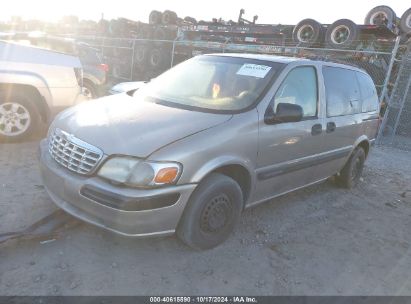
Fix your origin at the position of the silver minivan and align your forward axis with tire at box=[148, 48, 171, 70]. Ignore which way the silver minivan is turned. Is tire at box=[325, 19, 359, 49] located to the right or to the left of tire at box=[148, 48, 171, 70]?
right

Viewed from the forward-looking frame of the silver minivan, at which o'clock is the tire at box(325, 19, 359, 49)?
The tire is roughly at 5 o'clock from the silver minivan.

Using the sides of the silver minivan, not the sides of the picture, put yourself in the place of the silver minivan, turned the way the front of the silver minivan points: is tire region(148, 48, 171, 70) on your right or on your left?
on your right

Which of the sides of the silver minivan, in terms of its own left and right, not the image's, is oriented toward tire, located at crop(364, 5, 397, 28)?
back

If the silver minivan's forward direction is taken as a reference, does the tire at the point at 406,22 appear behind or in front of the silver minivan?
behind

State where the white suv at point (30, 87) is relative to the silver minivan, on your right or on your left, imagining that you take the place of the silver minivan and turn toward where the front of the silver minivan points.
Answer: on your right

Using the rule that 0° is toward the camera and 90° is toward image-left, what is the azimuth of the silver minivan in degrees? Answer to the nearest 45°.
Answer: approximately 45°

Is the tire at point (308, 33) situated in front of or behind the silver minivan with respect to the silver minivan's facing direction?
behind

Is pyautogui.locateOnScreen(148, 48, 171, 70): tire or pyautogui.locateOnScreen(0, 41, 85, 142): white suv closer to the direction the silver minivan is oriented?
the white suv

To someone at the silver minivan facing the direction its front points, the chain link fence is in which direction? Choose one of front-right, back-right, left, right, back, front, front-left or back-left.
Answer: back

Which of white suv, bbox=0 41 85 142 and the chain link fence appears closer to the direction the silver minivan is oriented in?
the white suv

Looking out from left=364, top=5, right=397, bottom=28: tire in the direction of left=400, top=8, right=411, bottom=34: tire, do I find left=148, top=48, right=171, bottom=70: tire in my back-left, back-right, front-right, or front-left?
back-right
